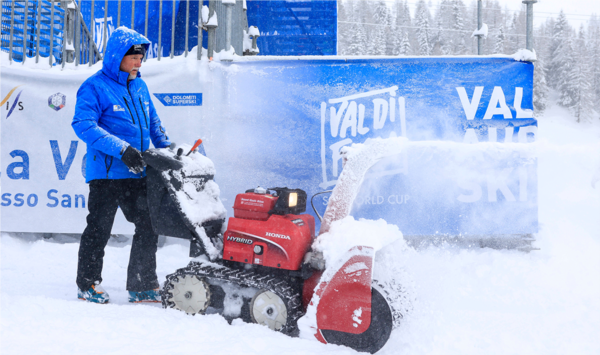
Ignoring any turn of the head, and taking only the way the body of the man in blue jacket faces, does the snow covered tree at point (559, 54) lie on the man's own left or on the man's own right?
on the man's own left

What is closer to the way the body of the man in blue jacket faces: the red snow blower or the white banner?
the red snow blower

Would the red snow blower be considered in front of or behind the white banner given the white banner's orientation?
in front

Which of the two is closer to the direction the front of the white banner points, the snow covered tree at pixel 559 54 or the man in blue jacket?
the man in blue jacket

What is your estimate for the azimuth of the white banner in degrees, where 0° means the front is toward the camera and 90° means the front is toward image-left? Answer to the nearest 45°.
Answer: approximately 0°

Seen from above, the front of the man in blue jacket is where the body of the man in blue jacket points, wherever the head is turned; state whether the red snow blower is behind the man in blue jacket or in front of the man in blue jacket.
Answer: in front

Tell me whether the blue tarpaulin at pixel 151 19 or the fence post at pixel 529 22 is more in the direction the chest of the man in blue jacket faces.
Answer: the fence post

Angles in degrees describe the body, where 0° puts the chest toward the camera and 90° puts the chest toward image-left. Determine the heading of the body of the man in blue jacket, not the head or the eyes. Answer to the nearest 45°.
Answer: approximately 315°

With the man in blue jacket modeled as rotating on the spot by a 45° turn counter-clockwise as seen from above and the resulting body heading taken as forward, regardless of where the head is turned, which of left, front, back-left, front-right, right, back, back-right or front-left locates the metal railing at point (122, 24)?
left

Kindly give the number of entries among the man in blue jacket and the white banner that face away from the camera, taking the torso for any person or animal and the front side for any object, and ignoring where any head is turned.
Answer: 0

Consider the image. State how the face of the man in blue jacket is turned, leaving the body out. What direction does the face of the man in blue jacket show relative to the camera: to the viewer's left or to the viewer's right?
to the viewer's right
